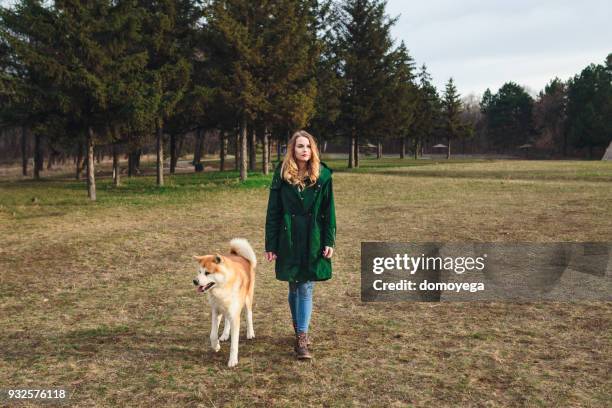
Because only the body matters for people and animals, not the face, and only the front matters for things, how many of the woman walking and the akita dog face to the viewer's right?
0

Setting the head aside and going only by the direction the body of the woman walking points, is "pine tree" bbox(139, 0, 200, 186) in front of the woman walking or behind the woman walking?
behind

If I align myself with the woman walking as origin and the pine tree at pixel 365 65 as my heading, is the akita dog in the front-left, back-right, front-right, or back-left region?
back-left

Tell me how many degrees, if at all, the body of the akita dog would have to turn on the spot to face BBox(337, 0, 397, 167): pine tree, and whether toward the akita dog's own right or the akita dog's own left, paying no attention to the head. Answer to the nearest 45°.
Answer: approximately 135° to the akita dog's own right

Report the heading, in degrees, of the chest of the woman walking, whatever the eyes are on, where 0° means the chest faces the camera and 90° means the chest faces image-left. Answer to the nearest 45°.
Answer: approximately 0°
